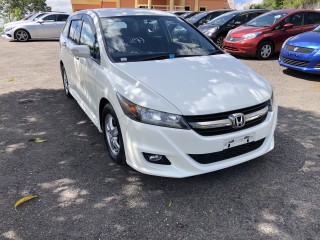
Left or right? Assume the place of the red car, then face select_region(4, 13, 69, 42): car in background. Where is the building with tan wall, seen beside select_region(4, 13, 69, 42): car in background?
right

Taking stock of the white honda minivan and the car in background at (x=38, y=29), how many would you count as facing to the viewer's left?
1

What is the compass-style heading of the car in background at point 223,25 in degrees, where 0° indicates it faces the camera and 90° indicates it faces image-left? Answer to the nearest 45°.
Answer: approximately 45°

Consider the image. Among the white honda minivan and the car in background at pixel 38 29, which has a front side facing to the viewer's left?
the car in background

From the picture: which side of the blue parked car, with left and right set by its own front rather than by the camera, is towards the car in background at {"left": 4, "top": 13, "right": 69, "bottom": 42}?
right

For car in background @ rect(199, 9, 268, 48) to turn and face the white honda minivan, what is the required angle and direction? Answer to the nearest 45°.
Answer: approximately 45° to its left

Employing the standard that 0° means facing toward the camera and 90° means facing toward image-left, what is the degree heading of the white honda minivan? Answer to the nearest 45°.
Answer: approximately 315°

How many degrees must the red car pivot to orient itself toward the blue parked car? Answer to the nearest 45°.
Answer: approximately 45° to its left

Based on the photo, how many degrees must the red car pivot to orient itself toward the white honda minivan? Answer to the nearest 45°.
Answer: approximately 45° to its left

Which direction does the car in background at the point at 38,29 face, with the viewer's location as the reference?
facing to the left of the viewer

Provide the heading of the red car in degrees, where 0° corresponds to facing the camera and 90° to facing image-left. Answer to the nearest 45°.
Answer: approximately 45°

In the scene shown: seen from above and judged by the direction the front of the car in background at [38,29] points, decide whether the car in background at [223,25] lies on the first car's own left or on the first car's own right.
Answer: on the first car's own left

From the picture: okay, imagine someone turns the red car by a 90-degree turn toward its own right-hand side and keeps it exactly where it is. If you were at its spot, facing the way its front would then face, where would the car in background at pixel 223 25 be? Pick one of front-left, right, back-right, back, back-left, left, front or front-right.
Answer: front
